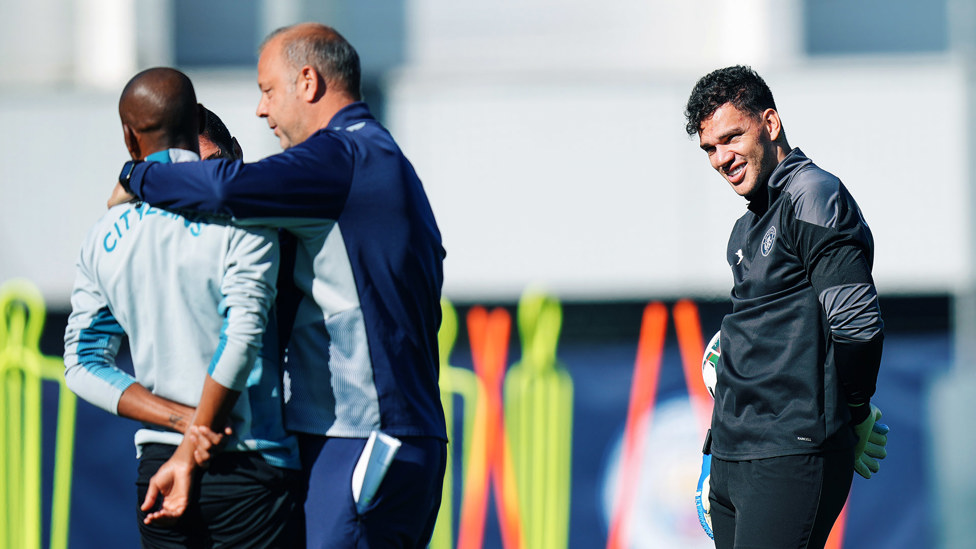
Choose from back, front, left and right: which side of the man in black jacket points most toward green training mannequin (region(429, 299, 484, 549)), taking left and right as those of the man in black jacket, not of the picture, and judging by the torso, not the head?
right

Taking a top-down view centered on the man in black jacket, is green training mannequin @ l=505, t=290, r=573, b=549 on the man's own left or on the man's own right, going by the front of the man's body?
on the man's own right

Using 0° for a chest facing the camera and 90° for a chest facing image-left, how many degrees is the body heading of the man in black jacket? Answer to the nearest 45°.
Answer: approximately 45°

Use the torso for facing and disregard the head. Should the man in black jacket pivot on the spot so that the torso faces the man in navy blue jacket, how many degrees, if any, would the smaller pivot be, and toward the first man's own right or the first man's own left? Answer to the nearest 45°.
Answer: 0° — they already face them

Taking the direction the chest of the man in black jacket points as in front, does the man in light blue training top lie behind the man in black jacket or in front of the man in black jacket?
in front

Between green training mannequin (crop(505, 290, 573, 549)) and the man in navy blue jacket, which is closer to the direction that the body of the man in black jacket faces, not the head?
the man in navy blue jacket

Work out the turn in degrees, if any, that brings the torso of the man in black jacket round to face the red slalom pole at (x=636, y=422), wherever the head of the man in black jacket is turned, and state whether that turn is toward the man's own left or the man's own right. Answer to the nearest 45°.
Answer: approximately 135° to the man's own right

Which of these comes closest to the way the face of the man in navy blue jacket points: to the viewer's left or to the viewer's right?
to the viewer's left

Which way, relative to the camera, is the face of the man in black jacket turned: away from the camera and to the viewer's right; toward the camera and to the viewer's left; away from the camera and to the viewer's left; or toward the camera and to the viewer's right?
toward the camera and to the viewer's left

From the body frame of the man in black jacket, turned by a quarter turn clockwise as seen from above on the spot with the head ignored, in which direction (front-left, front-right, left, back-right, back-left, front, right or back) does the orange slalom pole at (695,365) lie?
front-right
